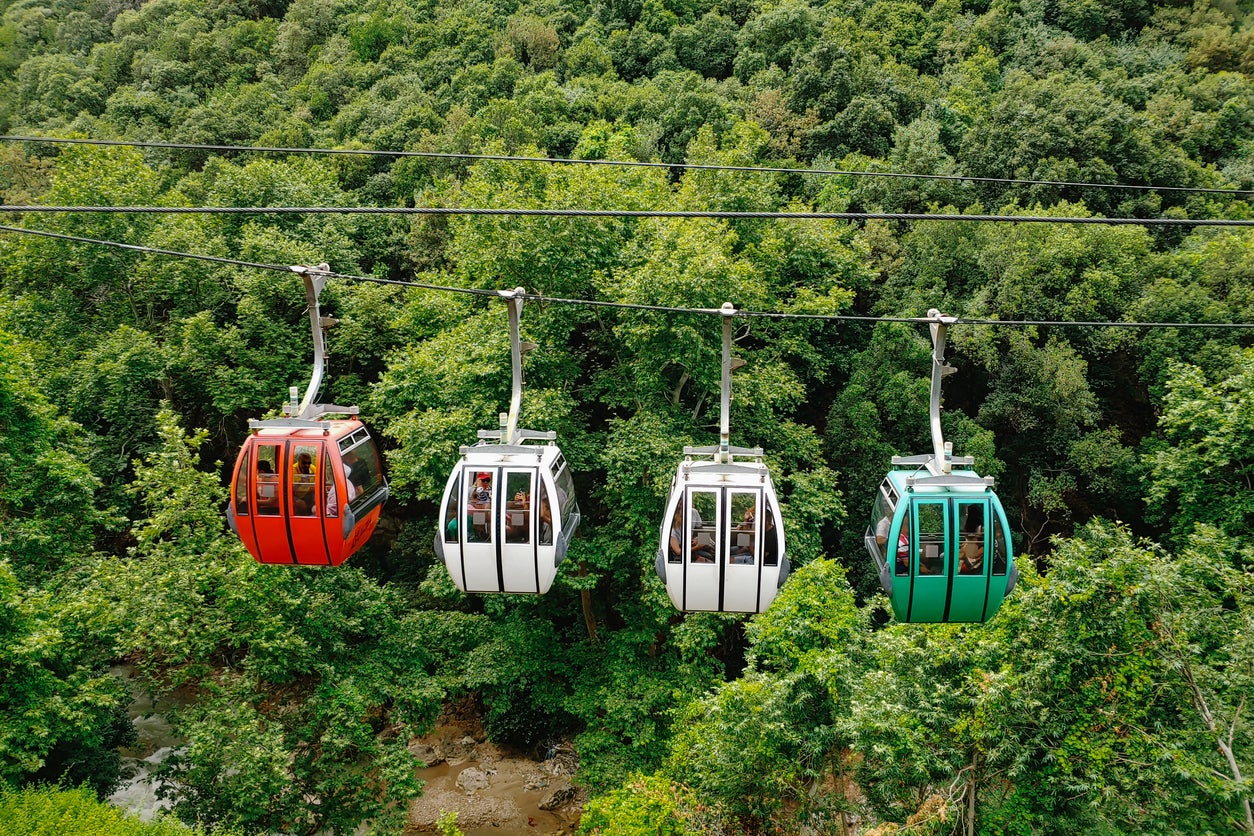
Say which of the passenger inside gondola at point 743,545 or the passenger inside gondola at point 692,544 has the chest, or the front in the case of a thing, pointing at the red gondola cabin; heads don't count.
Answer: the passenger inside gondola at point 743,545

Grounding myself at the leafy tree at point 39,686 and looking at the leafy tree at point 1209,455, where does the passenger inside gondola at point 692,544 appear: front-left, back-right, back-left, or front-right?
front-right

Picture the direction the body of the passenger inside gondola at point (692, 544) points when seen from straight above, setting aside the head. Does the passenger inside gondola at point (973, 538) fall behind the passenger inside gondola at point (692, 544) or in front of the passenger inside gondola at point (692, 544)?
in front

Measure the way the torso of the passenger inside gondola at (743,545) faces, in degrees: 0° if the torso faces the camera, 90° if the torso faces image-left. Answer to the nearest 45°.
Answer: approximately 90°

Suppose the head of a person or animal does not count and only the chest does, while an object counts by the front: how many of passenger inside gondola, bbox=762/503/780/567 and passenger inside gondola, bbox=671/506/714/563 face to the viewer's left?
1

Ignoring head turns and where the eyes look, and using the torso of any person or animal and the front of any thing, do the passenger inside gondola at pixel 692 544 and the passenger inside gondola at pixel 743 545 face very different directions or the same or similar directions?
very different directions

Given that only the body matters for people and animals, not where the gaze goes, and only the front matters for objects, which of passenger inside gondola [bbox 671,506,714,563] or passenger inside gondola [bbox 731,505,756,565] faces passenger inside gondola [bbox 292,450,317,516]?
passenger inside gondola [bbox 731,505,756,565]

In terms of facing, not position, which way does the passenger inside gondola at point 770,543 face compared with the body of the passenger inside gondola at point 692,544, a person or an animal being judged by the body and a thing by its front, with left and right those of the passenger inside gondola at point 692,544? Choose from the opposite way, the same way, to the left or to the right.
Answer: the opposite way

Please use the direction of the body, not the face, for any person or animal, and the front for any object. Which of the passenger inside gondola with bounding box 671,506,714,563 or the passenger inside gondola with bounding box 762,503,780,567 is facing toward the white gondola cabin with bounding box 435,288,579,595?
the passenger inside gondola with bounding box 762,503,780,567

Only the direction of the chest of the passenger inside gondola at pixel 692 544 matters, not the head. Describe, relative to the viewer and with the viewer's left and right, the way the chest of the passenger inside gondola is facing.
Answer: facing to the right of the viewer

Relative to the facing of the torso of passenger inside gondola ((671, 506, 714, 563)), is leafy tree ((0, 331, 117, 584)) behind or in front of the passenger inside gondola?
behind

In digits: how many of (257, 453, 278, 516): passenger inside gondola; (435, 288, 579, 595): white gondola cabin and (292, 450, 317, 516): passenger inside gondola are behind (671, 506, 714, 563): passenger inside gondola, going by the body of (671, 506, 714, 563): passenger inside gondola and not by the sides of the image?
3

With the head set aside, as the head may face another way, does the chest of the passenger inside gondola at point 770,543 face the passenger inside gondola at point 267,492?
yes

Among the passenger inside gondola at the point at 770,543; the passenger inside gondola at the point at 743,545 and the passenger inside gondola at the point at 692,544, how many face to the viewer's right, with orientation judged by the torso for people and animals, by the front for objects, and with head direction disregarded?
1

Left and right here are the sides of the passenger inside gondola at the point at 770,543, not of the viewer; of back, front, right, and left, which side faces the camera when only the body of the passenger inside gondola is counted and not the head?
left

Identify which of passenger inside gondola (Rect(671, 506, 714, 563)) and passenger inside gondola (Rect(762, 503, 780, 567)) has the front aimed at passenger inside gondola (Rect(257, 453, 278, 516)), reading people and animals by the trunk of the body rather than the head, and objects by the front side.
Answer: passenger inside gondola (Rect(762, 503, 780, 567))

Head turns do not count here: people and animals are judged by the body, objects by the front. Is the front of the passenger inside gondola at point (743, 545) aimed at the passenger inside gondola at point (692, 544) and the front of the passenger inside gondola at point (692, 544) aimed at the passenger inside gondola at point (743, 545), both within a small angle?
yes

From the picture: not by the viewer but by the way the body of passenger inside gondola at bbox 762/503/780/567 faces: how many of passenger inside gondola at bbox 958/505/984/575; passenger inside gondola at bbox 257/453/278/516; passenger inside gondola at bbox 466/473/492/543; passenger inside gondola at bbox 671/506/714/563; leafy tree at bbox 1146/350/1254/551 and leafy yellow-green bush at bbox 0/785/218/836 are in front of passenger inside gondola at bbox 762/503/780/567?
4

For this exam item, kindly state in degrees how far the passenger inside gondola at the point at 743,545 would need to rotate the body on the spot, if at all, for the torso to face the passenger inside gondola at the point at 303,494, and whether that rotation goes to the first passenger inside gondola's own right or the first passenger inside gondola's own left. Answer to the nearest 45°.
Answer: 0° — they already face them
